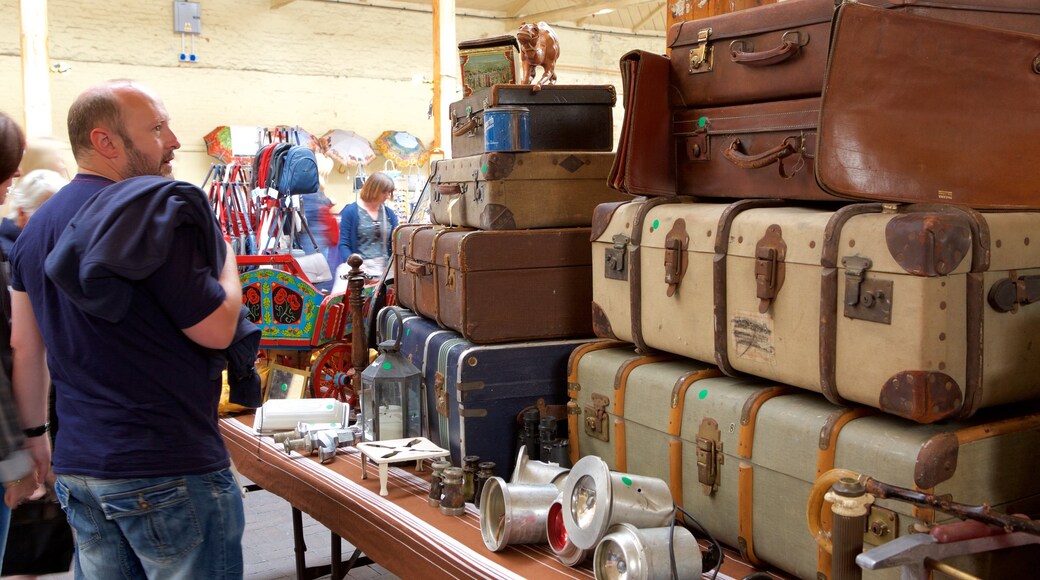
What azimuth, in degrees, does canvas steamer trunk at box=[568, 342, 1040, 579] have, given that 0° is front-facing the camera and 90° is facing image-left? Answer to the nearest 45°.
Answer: approximately 45°

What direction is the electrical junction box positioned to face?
toward the camera

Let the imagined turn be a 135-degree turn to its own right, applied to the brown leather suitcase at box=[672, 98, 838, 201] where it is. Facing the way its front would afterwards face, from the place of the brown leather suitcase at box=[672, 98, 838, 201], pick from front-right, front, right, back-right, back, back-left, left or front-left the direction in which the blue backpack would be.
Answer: front-left

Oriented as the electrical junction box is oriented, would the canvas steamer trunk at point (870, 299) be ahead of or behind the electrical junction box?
ahead

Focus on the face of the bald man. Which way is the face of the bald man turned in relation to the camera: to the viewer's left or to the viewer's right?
to the viewer's right

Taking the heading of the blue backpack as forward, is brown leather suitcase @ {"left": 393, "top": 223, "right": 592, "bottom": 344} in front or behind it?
in front

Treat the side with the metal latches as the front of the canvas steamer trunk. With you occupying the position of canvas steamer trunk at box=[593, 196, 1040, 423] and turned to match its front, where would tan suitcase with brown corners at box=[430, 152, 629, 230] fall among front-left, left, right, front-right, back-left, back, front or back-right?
right

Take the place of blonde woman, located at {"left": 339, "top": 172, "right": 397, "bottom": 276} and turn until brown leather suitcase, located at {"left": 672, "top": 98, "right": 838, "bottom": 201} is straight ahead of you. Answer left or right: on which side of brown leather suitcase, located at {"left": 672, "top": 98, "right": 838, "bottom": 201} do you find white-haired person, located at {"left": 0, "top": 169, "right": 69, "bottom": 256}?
right

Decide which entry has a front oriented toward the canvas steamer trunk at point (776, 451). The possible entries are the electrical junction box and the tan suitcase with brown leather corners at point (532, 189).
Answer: the electrical junction box

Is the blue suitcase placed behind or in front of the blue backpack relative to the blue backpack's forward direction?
in front

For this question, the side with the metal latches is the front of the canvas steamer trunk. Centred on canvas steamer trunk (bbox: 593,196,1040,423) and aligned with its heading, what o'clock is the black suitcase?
The black suitcase is roughly at 3 o'clock from the canvas steamer trunk.

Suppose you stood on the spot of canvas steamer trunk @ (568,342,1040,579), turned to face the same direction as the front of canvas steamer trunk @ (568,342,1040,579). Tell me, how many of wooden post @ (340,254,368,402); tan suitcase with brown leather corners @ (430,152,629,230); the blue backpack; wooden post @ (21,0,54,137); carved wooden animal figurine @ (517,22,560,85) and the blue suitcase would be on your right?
6
